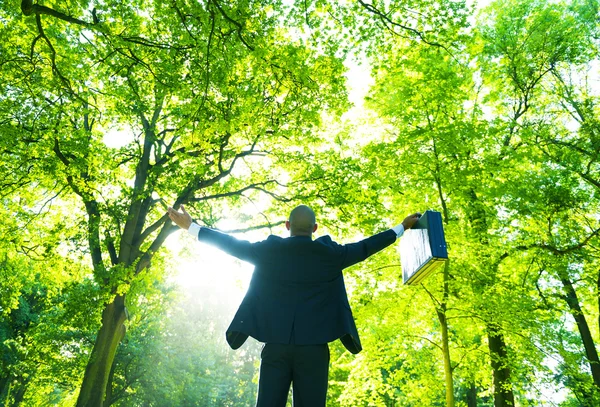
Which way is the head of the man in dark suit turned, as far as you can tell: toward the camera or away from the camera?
away from the camera

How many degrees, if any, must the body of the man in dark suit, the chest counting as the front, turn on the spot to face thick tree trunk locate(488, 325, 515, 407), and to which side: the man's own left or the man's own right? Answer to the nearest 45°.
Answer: approximately 45° to the man's own right

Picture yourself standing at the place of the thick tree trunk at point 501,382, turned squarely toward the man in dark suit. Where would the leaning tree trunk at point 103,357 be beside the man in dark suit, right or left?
right

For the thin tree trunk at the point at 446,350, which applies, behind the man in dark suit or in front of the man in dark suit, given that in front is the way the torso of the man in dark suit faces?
in front

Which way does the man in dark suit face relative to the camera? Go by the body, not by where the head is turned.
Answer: away from the camera

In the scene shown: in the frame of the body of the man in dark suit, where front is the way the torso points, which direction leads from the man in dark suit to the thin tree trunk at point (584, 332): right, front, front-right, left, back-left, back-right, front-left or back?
front-right
